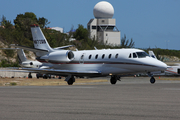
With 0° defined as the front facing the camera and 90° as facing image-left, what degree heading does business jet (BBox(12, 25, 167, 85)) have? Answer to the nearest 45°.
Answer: approximately 315°
